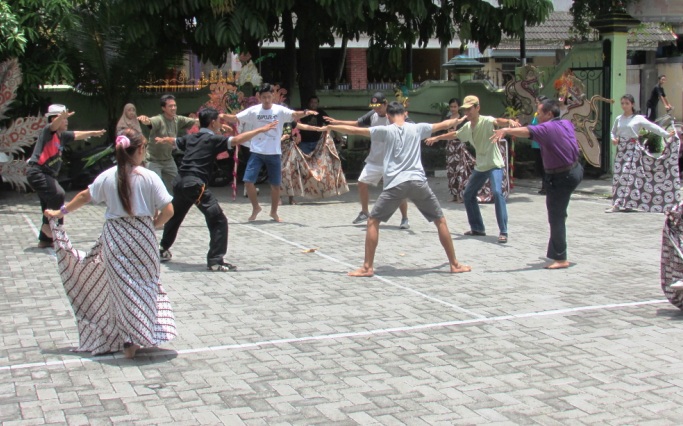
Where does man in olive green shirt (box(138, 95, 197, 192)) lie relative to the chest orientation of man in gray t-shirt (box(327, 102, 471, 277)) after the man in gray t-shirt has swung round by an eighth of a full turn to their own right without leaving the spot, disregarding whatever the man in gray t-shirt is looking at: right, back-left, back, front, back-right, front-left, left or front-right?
left

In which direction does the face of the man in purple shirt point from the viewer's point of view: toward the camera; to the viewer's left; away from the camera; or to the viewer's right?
to the viewer's left

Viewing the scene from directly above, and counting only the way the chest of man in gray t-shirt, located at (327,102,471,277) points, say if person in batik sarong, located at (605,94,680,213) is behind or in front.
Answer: in front

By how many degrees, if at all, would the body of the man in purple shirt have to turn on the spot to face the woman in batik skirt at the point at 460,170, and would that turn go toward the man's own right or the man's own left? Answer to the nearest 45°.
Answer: approximately 90° to the man's own right

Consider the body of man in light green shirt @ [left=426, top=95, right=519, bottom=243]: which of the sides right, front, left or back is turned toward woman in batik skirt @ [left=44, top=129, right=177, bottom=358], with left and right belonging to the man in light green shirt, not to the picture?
front

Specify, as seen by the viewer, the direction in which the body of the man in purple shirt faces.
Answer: to the viewer's left

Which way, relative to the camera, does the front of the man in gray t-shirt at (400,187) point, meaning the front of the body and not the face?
away from the camera

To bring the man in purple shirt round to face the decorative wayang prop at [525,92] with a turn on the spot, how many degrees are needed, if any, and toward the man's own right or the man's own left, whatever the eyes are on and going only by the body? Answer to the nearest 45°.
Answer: approximately 90° to the man's own right

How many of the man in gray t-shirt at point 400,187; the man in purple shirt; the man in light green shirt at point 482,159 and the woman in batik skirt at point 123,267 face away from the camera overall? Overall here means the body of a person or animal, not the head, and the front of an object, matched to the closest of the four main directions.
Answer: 2

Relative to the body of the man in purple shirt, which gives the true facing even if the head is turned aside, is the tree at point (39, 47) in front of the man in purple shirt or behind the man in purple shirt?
in front

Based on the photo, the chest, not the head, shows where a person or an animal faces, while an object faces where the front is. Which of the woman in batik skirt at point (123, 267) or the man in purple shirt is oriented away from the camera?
the woman in batik skirt

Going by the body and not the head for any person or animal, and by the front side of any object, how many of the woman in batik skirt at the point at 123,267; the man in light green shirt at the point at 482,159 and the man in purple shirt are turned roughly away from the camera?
1

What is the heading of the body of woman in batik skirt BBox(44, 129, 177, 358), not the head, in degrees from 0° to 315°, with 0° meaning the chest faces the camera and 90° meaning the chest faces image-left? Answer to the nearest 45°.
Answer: approximately 180°

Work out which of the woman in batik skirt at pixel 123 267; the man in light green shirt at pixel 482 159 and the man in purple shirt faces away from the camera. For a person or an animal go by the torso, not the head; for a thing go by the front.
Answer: the woman in batik skirt

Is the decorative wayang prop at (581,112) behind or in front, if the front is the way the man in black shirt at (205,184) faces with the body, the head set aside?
in front

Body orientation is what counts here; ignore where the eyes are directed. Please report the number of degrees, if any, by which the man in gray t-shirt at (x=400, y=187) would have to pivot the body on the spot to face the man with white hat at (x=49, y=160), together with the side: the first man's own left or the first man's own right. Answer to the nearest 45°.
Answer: approximately 90° to the first man's own left

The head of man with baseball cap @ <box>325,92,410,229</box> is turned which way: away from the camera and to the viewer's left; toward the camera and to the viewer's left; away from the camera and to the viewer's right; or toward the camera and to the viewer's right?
toward the camera and to the viewer's left
